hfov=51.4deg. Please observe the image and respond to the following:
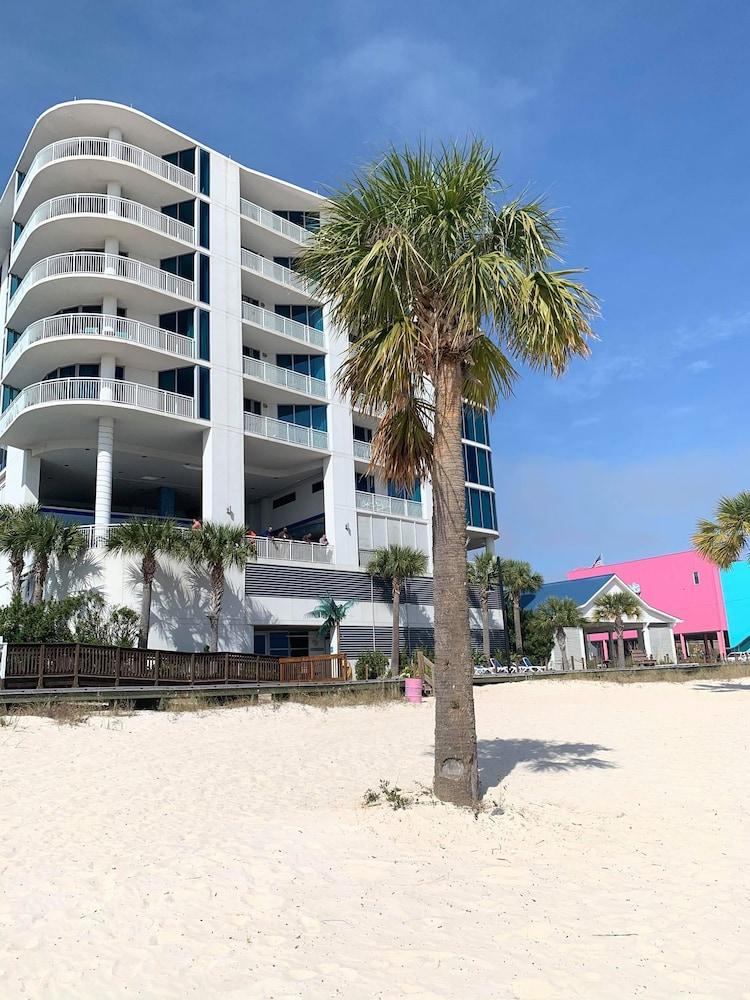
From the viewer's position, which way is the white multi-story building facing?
facing the viewer and to the right of the viewer

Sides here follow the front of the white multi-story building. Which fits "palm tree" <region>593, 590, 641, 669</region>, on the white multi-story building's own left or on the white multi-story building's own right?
on the white multi-story building's own left

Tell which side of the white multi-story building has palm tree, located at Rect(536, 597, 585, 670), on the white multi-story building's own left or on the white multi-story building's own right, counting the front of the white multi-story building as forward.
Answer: on the white multi-story building's own left

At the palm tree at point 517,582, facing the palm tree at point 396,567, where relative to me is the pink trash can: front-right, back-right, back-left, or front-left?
front-left

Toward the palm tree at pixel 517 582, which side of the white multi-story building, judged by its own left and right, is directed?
left

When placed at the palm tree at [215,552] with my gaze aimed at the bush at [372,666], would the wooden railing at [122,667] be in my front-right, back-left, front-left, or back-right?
back-right
